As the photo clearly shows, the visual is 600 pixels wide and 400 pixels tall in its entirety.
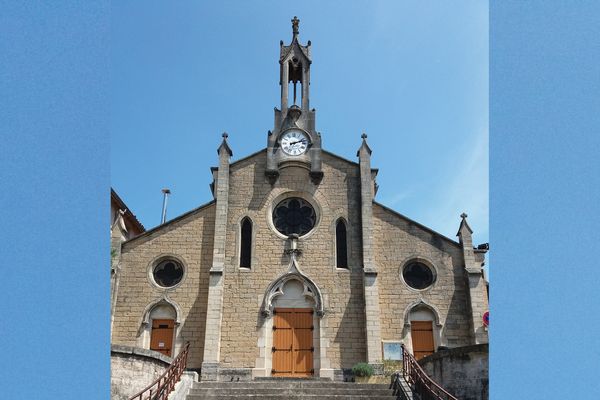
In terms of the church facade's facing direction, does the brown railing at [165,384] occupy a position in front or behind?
in front

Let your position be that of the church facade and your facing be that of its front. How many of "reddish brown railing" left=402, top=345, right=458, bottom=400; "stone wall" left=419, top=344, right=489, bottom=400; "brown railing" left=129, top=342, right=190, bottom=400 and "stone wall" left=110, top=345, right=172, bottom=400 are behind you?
0

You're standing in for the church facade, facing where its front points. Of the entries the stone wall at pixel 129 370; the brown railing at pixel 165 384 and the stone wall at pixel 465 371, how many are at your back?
0

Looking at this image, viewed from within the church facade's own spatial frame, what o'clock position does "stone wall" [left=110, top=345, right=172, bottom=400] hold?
The stone wall is roughly at 1 o'clock from the church facade.

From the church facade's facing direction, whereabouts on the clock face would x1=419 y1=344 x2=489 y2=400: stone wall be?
The stone wall is roughly at 11 o'clock from the church facade.

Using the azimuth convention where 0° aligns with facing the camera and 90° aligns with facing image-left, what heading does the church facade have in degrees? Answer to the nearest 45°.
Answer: approximately 0°
